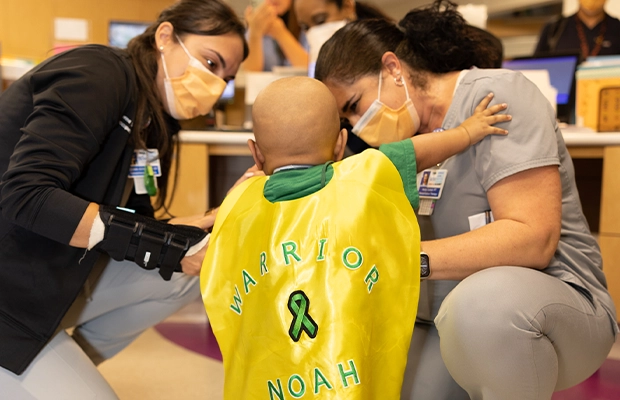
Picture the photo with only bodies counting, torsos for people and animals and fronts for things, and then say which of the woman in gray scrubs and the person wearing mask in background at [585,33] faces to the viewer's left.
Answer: the woman in gray scrubs

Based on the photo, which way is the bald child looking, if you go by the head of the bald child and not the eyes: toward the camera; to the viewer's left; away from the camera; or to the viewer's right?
away from the camera

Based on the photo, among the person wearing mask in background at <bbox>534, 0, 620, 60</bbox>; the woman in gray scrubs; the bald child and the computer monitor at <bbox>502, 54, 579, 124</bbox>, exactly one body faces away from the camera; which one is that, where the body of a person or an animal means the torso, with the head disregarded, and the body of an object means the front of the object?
the bald child

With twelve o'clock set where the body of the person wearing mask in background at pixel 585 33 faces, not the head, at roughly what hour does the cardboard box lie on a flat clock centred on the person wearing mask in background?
The cardboard box is roughly at 12 o'clock from the person wearing mask in background.

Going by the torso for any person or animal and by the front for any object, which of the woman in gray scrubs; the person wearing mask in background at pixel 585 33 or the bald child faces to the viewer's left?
the woman in gray scrubs

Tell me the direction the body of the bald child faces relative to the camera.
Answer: away from the camera

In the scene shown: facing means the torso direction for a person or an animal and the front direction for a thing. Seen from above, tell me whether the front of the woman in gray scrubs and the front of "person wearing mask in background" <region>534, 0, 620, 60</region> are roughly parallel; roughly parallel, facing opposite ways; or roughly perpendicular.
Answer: roughly perpendicular

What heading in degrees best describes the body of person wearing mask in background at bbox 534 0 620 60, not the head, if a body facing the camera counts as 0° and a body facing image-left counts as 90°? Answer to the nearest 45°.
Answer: approximately 0°

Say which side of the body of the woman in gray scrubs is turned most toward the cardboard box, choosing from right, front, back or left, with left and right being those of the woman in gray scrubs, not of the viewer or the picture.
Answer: right

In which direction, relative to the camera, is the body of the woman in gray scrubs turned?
to the viewer's left
